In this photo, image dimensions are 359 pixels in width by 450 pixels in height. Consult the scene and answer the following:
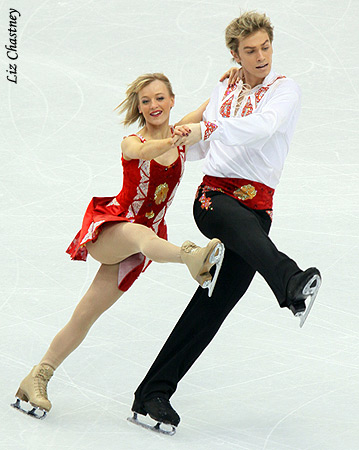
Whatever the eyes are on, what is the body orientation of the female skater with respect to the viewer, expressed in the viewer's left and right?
facing the viewer and to the right of the viewer
